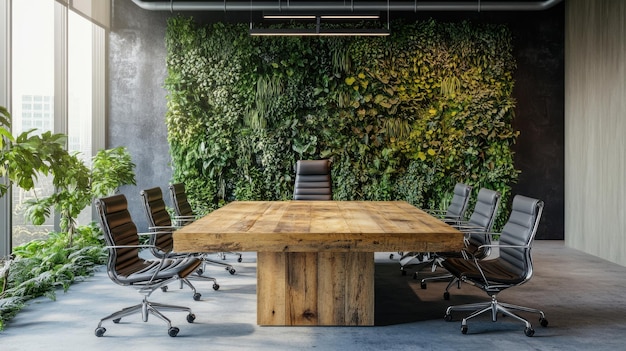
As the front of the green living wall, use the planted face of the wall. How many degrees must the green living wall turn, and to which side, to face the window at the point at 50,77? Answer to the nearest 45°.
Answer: approximately 45° to its right

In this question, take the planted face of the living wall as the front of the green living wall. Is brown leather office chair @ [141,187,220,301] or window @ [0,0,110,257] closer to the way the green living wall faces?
the brown leather office chair

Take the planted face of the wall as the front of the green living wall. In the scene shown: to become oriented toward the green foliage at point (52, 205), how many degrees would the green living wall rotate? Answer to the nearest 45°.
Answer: approximately 45° to its right

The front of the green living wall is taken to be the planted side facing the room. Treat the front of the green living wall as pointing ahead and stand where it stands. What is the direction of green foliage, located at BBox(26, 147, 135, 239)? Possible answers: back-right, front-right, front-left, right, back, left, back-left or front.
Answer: front-right

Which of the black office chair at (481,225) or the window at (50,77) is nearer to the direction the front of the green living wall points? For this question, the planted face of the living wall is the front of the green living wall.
the black office chair

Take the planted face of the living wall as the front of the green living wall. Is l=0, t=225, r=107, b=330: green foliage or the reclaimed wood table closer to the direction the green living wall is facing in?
the reclaimed wood table

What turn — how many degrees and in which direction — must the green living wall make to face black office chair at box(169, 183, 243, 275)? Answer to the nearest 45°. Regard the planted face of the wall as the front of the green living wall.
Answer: approximately 45° to its right

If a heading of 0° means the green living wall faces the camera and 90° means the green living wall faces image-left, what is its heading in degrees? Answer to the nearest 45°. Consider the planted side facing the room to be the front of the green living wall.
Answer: approximately 0°
